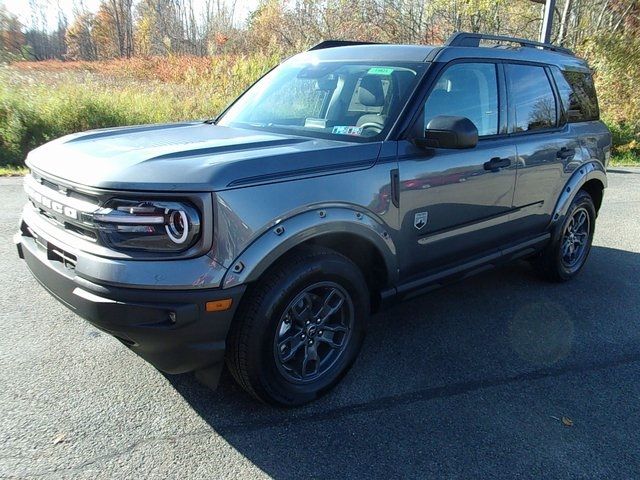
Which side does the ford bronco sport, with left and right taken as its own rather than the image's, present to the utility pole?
back

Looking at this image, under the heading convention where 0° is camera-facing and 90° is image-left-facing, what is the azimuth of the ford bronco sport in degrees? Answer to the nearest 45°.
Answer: approximately 45°
